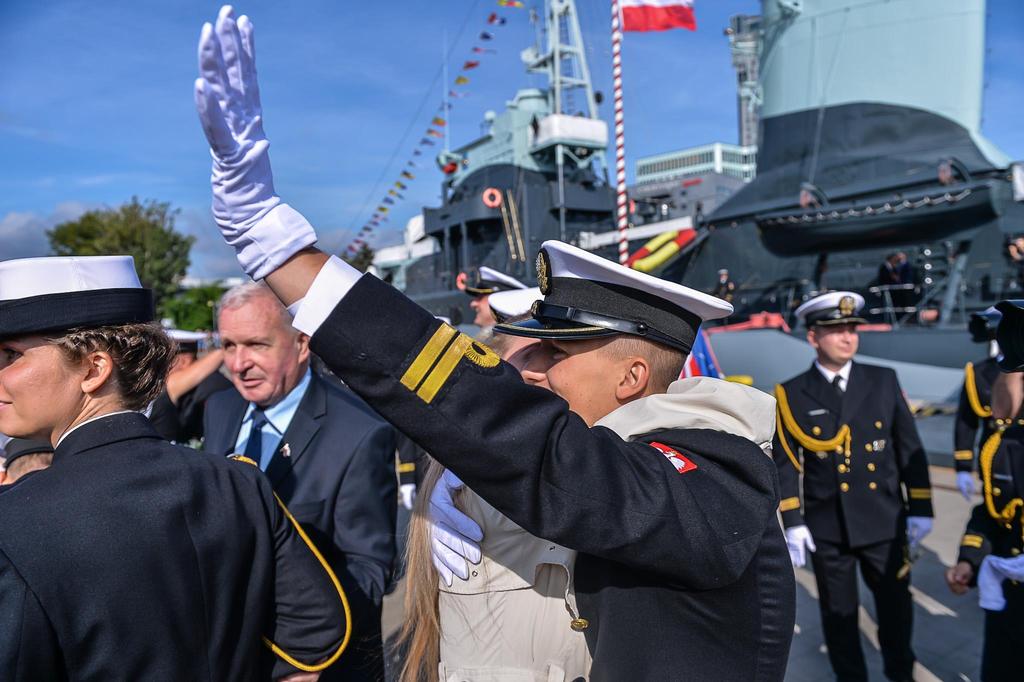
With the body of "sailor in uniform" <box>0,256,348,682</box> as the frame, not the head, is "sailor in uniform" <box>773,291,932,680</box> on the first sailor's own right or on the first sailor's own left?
on the first sailor's own right

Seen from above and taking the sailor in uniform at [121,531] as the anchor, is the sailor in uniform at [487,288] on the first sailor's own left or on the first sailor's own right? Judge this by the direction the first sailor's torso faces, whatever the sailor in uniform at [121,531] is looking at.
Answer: on the first sailor's own right

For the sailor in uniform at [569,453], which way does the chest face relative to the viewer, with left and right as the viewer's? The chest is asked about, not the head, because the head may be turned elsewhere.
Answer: facing to the left of the viewer

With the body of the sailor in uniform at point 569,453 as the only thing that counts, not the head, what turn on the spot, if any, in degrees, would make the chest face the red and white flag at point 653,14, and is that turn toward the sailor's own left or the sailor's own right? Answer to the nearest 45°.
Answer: approximately 90° to the sailor's own right

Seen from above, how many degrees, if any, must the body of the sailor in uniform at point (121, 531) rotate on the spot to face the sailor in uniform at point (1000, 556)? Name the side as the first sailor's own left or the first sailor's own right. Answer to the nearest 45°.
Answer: approximately 135° to the first sailor's own right

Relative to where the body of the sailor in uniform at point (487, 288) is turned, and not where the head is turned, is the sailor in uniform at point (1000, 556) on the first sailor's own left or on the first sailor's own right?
on the first sailor's own left
